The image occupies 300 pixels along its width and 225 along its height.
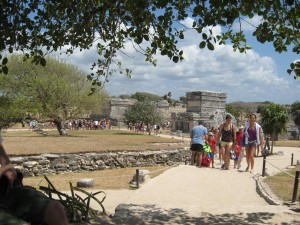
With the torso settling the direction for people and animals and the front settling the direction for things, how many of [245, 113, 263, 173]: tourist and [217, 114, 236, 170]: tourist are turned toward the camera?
2

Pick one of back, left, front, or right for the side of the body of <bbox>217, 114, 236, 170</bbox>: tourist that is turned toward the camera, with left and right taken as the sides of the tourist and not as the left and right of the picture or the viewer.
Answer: front

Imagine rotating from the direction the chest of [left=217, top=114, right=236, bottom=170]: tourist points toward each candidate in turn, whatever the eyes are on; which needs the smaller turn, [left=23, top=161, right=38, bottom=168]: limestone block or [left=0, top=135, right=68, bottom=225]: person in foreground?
the person in foreground

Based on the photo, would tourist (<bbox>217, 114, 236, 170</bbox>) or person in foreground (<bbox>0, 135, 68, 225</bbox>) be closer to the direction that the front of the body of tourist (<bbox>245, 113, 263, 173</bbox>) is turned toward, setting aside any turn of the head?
the person in foreground

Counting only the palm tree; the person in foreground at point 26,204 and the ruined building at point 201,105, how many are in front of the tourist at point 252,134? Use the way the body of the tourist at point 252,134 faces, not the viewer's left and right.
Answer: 1

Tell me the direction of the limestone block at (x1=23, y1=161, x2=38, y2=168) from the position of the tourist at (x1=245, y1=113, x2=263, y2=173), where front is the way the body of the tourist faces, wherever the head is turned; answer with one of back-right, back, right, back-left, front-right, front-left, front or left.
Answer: right

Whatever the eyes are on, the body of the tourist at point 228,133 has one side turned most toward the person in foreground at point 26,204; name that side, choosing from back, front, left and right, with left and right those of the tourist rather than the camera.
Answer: front

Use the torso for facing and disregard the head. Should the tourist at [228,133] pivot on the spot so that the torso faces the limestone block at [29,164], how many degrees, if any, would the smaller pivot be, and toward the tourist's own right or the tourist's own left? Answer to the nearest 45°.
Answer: approximately 90° to the tourist's own right

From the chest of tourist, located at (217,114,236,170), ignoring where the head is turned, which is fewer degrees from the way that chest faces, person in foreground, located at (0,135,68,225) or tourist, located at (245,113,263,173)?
the person in foreground

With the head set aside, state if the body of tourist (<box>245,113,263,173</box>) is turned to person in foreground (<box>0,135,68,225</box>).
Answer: yes

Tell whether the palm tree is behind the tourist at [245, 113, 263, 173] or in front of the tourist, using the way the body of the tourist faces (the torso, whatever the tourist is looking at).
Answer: behind

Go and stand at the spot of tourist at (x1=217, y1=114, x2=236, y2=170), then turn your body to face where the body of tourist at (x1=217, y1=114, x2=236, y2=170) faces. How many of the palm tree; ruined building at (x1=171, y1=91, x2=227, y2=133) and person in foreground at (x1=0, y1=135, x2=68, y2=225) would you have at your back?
2

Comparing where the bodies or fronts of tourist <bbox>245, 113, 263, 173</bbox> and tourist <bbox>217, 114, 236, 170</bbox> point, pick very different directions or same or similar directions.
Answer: same or similar directions

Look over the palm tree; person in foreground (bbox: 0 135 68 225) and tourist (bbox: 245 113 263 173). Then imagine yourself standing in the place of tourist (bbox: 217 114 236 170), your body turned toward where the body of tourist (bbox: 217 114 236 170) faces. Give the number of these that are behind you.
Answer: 1
